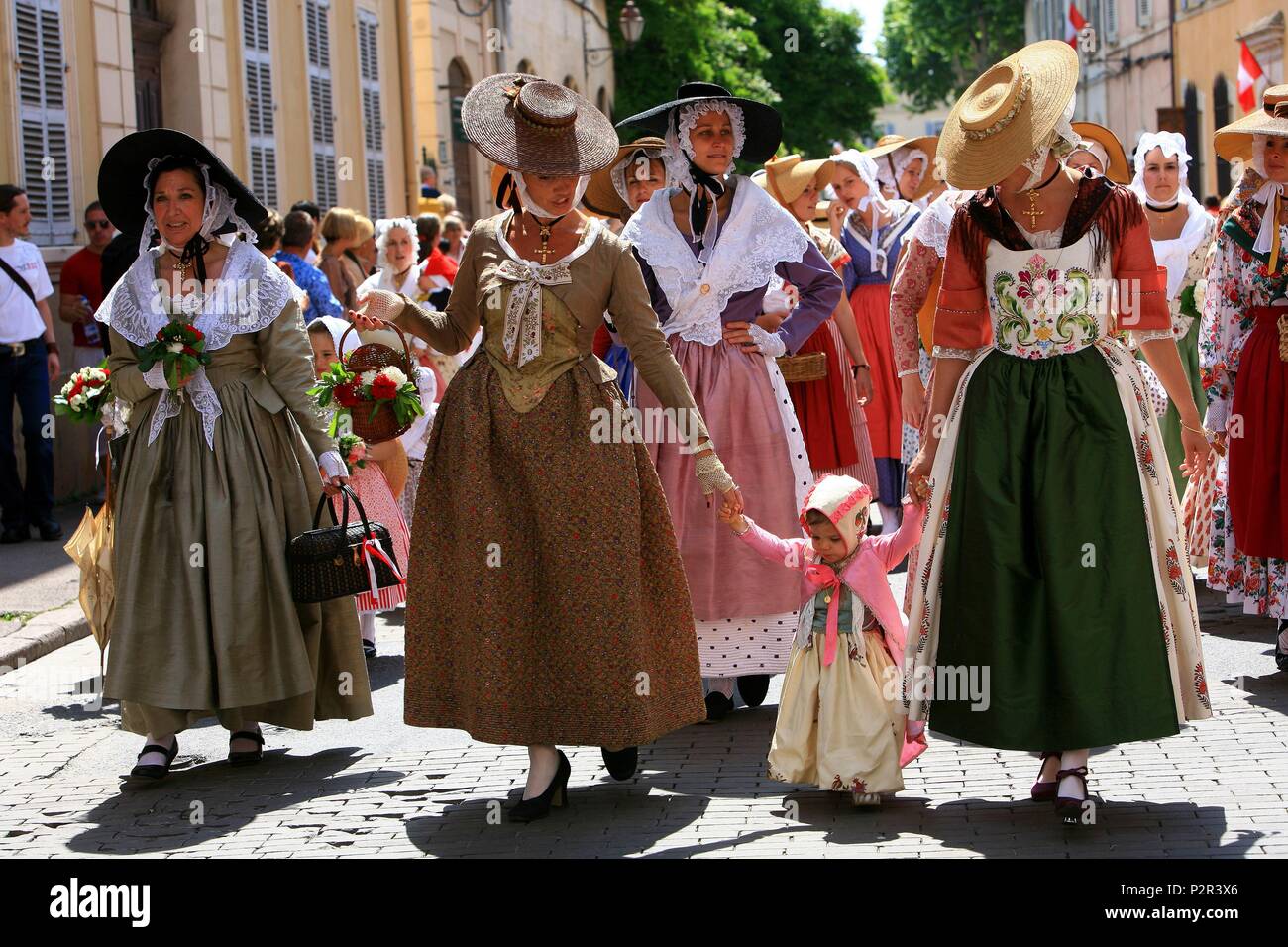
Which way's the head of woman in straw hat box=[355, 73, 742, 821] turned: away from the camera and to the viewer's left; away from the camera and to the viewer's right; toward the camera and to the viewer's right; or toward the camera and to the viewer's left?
toward the camera and to the viewer's right

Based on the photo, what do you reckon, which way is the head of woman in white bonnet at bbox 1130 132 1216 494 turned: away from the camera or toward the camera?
toward the camera

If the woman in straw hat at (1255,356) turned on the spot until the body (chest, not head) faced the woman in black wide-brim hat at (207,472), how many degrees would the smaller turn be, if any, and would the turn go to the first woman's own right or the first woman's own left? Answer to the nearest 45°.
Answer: approximately 45° to the first woman's own right

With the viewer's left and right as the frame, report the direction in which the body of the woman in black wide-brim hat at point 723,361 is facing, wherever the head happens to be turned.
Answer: facing the viewer

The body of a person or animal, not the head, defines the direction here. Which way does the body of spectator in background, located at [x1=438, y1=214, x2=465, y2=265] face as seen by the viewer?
toward the camera

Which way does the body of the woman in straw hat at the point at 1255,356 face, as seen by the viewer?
toward the camera

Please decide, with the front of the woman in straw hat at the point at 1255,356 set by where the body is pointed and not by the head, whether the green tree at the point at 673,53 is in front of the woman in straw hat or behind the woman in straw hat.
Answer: behind

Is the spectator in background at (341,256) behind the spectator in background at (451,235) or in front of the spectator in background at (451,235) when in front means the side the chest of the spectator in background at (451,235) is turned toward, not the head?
in front

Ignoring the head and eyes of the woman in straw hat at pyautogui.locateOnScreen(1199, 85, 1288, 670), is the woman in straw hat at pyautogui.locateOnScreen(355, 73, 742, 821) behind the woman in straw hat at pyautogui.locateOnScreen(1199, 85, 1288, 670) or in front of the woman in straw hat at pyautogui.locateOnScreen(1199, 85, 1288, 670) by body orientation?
in front

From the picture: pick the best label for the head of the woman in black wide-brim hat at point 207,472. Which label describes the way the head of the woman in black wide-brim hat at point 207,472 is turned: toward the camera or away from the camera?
toward the camera

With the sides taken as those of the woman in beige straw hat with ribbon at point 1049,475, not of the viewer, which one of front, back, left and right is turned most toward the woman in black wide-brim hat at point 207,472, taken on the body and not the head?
right

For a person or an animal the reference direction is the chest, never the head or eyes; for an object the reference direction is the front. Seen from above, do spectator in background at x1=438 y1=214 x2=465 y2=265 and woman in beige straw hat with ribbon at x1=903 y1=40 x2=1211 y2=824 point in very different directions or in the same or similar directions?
same or similar directions

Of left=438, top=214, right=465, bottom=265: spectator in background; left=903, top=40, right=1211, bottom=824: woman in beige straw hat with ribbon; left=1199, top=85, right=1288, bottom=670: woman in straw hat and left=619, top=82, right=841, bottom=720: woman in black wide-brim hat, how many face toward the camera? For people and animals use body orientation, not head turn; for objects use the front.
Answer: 4

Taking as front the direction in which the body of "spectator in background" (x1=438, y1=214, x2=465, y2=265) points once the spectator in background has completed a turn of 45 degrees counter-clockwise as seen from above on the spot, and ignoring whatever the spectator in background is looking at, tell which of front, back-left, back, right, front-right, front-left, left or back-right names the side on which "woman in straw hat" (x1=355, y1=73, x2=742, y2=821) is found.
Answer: front-right

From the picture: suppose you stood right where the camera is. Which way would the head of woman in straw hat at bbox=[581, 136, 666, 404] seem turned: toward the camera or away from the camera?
toward the camera
